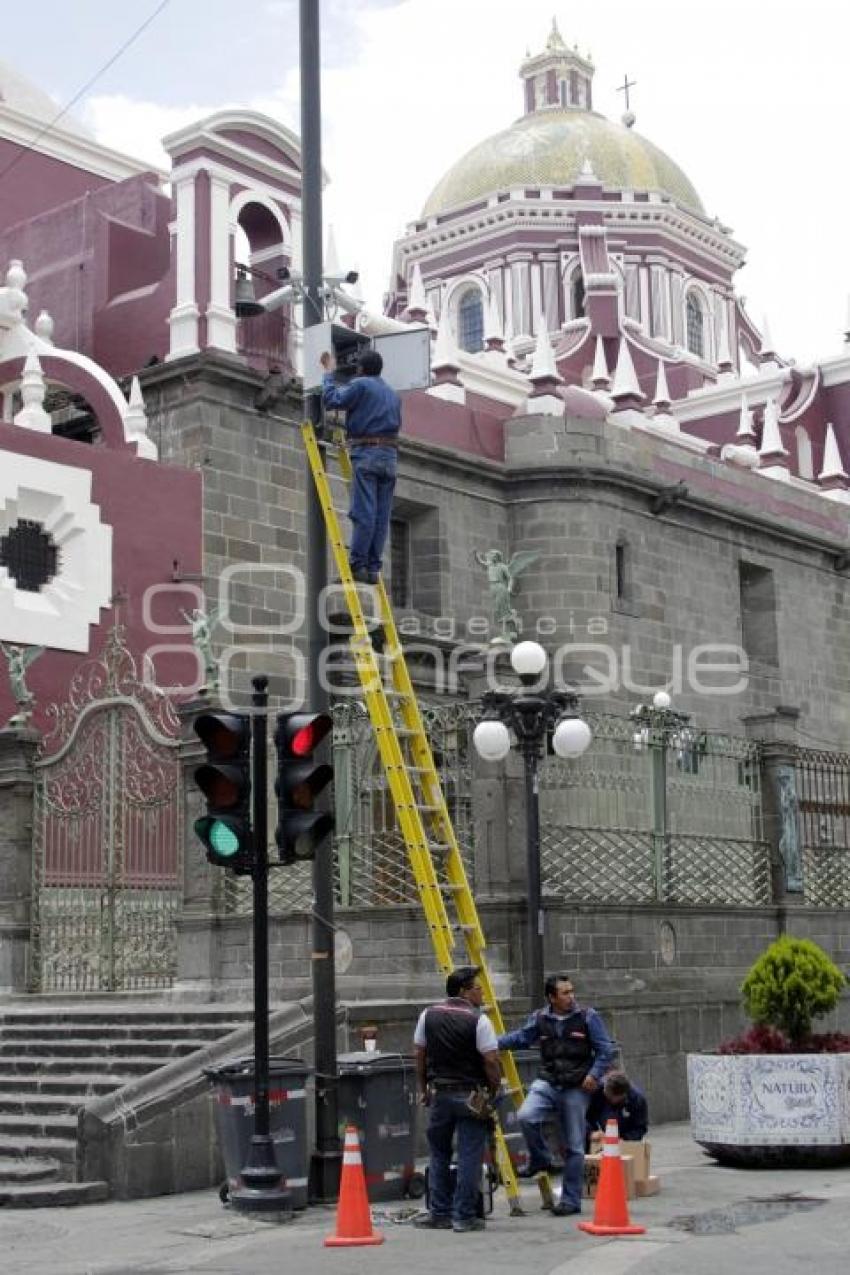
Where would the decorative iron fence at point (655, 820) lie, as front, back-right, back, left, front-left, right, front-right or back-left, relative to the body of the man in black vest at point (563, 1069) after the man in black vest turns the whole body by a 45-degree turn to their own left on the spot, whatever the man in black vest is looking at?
back

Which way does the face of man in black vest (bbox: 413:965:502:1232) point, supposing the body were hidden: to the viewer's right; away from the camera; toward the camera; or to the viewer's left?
to the viewer's right
